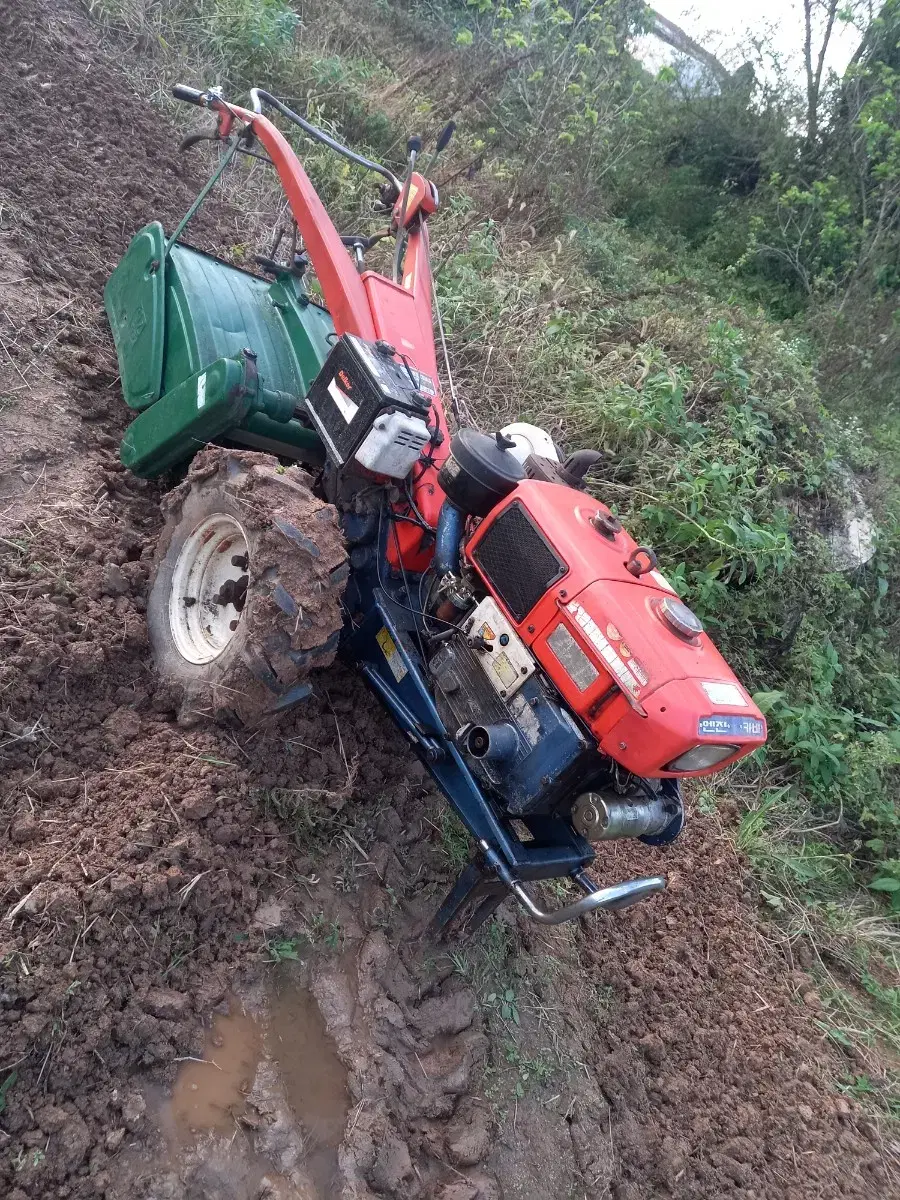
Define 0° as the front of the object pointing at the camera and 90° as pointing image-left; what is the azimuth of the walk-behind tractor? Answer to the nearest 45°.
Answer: approximately 315°
